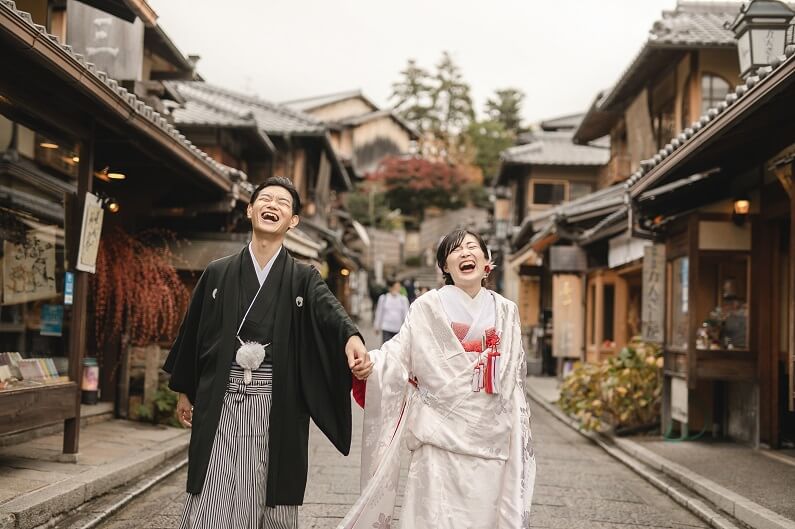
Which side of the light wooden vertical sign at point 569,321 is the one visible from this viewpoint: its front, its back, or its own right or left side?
front

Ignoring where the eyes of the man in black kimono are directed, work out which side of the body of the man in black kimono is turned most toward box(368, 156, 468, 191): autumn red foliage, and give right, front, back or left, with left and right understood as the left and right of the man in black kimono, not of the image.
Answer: back

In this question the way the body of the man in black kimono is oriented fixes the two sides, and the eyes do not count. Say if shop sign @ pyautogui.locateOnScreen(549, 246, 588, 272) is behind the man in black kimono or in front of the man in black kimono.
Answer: behind

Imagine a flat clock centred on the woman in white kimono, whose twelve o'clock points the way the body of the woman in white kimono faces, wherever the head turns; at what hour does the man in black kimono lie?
The man in black kimono is roughly at 2 o'clock from the woman in white kimono.

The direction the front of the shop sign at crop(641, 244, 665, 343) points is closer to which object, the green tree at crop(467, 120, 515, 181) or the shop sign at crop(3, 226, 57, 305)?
the shop sign

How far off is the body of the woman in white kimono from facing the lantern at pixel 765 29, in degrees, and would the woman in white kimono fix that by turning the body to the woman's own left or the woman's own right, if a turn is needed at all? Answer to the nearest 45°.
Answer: approximately 135° to the woman's own left
